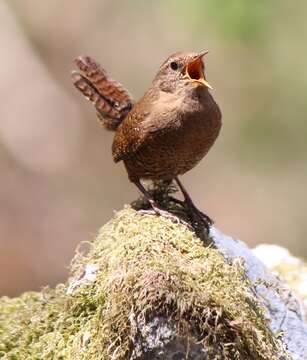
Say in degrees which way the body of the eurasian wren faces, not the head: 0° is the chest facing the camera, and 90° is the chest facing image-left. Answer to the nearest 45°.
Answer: approximately 315°
